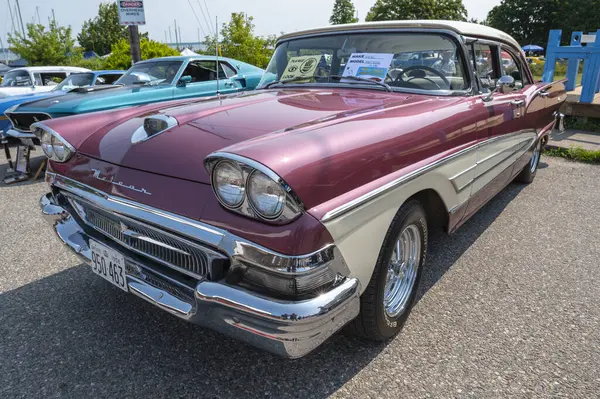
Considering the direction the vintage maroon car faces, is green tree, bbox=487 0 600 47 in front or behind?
behind

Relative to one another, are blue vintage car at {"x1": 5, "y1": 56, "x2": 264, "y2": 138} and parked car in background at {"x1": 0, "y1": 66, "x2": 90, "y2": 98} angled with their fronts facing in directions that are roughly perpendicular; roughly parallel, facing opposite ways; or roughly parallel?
roughly parallel

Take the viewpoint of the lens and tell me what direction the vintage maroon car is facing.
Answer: facing the viewer and to the left of the viewer

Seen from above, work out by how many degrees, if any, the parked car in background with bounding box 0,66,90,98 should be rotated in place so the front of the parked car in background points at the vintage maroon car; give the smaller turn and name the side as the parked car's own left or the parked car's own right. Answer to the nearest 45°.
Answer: approximately 45° to the parked car's own left

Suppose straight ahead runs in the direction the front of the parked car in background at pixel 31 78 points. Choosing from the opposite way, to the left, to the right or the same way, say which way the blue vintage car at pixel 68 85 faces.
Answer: the same way

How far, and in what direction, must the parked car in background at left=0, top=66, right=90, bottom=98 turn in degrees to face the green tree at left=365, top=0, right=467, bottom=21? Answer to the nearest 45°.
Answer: approximately 180°

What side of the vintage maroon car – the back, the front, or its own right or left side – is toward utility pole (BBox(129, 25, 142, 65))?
right

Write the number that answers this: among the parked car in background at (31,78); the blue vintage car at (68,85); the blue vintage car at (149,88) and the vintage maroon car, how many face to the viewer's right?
0

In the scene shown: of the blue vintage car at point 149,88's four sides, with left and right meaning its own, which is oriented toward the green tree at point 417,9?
back

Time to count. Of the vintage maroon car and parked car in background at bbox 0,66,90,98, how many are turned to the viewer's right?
0

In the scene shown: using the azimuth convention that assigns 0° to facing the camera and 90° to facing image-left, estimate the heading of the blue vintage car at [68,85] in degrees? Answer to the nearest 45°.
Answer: approximately 45°

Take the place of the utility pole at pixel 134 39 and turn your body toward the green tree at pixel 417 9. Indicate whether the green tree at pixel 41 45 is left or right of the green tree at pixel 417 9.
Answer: left

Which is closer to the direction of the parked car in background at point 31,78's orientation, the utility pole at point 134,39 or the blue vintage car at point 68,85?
the blue vintage car

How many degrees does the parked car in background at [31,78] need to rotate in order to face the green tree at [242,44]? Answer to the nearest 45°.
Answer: approximately 180°

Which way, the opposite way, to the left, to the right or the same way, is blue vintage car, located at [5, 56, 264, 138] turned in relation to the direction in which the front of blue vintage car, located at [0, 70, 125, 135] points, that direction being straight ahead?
the same way

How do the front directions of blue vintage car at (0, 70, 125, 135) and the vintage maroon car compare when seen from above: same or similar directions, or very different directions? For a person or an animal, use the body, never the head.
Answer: same or similar directions
